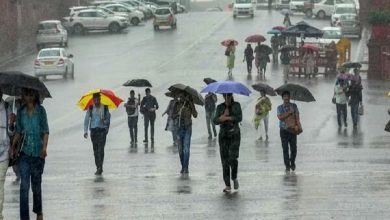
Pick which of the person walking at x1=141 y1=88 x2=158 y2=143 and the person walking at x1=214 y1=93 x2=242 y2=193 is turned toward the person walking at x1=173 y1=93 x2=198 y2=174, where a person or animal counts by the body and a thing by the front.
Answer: the person walking at x1=141 y1=88 x2=158 y2=143

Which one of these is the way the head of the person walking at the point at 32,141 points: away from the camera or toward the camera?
toward the camera

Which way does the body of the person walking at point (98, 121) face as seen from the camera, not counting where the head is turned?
toward the camera

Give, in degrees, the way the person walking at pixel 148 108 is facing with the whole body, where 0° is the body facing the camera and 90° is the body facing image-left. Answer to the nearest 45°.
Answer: approximately 0°

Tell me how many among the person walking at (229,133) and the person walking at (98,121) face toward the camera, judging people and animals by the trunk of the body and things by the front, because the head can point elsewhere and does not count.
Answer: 2

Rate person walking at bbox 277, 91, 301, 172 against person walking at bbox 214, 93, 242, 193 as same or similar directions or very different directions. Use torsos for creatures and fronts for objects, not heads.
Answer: same or similar directions

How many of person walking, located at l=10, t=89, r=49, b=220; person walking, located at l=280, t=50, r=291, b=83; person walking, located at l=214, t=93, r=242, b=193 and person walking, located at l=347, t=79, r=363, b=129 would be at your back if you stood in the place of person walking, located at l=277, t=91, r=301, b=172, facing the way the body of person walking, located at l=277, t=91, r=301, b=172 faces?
2

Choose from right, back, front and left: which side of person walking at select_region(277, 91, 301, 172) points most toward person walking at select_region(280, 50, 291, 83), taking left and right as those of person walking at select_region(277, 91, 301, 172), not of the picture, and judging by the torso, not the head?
back

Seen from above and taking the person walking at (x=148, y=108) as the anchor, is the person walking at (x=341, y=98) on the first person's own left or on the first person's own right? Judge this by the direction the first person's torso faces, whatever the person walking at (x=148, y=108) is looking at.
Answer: on the first person's own left

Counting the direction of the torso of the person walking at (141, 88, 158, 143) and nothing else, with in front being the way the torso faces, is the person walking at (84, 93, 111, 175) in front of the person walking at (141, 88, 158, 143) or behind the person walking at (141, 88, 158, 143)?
in front

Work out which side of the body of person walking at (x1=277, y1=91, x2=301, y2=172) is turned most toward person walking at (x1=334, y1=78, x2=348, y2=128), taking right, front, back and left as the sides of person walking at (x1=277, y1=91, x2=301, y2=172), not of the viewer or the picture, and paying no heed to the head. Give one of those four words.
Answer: back

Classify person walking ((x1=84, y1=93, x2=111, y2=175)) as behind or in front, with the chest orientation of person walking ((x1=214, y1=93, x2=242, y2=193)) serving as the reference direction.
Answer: behind

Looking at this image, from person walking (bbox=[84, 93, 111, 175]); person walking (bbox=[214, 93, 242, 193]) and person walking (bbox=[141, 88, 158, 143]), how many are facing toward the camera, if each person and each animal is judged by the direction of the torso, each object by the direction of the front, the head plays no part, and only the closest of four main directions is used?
3

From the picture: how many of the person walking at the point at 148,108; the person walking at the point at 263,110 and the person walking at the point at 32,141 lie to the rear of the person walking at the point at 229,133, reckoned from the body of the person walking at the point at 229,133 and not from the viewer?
2

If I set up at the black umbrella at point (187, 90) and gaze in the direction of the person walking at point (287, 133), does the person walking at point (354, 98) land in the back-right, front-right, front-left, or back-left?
front-left

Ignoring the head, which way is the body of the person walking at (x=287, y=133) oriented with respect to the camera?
toward the camera

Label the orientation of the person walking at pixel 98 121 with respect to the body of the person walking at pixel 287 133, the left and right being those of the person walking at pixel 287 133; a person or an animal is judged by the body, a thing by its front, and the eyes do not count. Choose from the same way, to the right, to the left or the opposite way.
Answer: the same way

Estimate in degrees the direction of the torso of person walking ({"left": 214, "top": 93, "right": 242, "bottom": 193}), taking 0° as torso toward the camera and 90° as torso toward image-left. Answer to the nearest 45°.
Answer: approximately 0°
